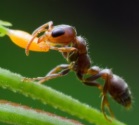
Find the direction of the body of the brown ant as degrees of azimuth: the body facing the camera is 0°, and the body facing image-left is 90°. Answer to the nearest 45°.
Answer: approximately 90°
